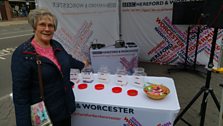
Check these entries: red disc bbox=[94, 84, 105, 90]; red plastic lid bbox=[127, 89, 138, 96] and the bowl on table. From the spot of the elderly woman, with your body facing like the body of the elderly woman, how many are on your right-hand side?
0

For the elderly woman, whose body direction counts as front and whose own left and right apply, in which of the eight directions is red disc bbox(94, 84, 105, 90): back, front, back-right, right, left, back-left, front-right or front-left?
left

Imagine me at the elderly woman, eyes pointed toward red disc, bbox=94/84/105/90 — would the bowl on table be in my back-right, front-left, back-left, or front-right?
front-right

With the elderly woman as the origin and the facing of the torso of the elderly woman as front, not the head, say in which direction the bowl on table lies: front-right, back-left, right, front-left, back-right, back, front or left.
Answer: front-left

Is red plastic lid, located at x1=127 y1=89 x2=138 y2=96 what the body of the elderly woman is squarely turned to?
no

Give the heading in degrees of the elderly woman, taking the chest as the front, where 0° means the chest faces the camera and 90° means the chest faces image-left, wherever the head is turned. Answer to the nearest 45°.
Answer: approximately 315°

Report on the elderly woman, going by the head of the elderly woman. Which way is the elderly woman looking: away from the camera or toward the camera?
toward the camera
